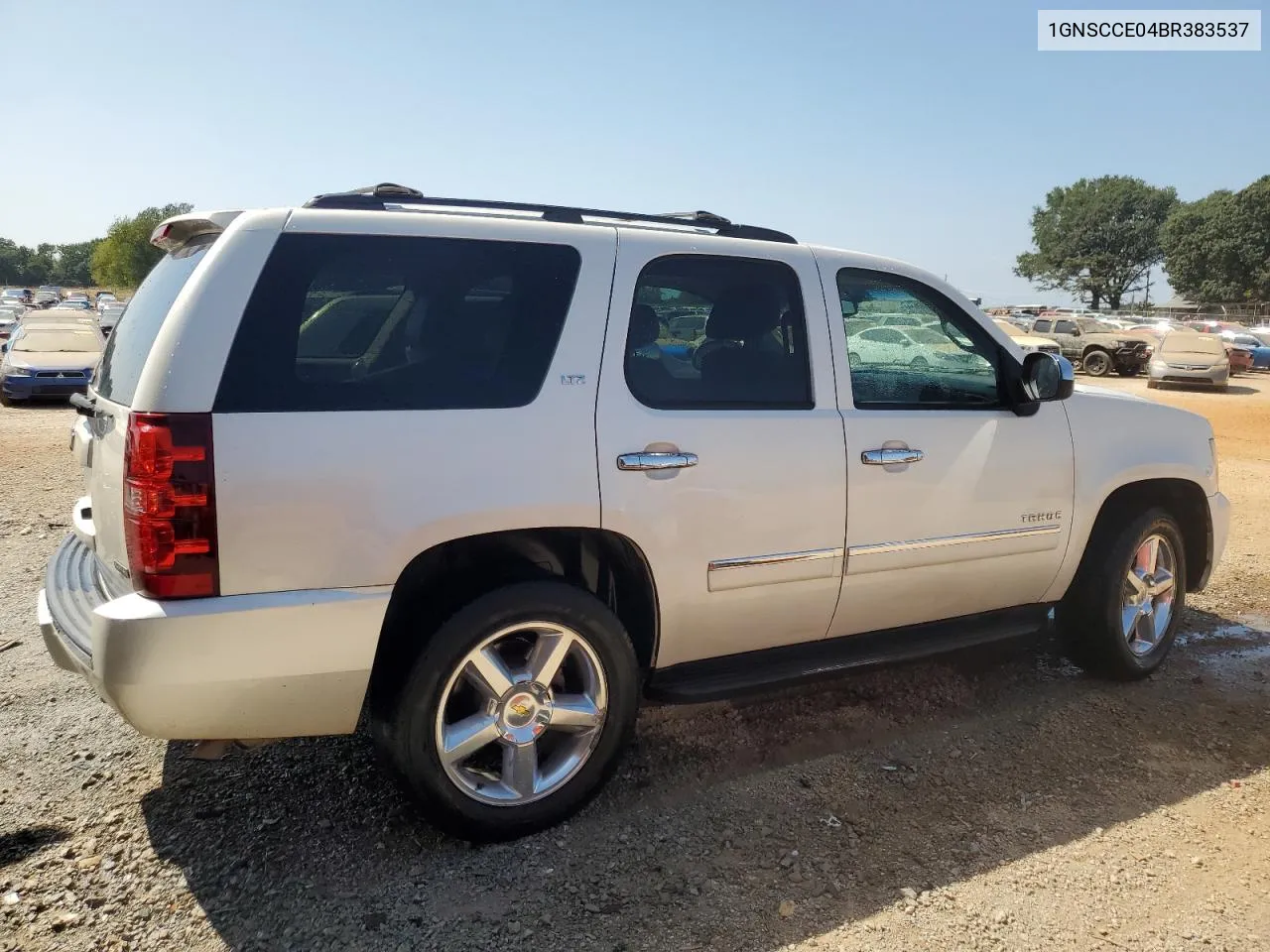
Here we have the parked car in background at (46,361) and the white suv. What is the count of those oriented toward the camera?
1

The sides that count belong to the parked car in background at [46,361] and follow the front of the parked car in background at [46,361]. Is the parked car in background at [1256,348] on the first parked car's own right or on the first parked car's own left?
on the first parked car's own left

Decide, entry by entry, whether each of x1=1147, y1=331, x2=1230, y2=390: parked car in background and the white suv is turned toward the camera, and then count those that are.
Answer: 1

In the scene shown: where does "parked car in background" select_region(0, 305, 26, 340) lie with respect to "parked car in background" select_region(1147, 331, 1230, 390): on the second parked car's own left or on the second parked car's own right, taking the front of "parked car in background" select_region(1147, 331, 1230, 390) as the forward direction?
on the second parked car's own right

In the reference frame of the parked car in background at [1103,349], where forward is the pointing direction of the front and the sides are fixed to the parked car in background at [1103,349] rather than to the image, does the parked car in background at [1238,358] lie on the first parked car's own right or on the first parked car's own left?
on the first parked car's own left

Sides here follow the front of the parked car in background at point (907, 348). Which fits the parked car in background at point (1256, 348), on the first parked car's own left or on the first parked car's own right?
on the first parked car's own left

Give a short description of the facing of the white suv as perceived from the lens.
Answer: facing away from the viewer and to the right of the viewer

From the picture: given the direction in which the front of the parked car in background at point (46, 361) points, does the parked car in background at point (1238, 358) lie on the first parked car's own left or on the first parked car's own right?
on the first parked car's own left

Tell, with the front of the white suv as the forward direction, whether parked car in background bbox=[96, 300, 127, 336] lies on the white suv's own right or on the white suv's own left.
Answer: on the white suv's own left

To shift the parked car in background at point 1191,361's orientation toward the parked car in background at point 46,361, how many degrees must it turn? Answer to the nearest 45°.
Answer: approximately 45° to its right

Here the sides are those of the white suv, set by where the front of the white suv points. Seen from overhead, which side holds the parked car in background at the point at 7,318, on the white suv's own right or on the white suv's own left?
on the white suv's own left
